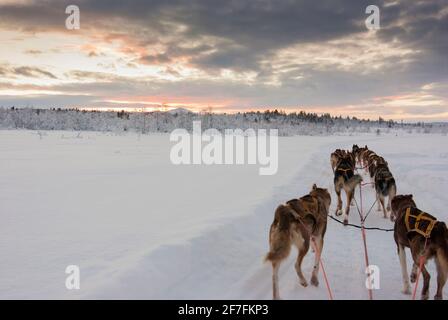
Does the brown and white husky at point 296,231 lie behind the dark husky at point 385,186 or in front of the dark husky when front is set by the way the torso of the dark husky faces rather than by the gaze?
behind

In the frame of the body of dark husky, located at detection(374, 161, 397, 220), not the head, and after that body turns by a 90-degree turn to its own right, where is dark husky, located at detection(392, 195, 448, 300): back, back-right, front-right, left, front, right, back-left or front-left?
right

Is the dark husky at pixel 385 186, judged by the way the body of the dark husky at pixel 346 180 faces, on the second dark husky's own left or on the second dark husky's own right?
on the second dark husky's own right

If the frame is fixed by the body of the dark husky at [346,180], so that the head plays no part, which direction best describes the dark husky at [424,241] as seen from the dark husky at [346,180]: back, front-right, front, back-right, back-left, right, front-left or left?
back

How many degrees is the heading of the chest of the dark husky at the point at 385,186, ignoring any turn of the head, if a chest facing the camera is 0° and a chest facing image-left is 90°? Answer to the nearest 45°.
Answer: approximately 180°

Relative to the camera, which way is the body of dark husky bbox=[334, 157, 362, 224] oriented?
away from the camera

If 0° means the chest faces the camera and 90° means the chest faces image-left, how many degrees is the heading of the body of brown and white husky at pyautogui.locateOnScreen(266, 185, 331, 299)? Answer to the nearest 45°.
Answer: approximately 225°

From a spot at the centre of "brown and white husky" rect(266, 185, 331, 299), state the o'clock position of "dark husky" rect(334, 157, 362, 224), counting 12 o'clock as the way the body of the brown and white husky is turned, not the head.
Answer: The dark husky is roughly at 11 o'clock from the brown and white husky.

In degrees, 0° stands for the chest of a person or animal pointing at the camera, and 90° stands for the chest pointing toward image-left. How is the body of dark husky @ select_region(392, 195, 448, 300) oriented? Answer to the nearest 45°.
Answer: approximately 135°

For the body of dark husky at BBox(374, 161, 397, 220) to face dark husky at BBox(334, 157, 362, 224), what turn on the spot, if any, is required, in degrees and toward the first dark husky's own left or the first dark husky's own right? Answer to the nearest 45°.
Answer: approximately 90° to the first dark husky's own left

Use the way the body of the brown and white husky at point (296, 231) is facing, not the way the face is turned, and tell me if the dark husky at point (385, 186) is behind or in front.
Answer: in front

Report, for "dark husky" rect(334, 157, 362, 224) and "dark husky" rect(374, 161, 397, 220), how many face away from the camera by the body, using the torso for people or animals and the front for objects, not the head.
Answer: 2
